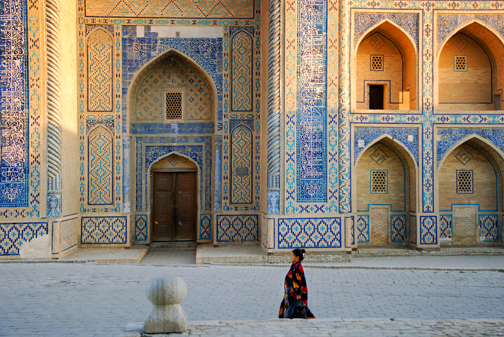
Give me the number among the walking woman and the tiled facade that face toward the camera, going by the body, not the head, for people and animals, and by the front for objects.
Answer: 1

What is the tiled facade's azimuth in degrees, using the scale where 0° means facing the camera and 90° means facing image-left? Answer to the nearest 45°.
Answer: approximately 0°

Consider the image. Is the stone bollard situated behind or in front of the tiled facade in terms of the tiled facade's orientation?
in front

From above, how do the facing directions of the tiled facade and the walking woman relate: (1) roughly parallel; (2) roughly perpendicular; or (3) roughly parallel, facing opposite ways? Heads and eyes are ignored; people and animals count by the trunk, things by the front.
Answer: roughly perpendicular

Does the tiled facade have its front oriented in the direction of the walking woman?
yes
